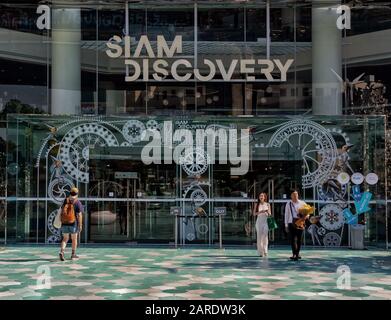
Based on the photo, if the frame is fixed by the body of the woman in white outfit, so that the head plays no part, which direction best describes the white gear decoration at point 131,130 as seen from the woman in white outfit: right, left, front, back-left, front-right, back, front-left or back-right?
back-right

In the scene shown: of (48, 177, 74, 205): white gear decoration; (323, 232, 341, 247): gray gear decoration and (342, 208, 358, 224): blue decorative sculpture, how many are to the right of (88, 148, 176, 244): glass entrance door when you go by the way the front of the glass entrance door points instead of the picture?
1

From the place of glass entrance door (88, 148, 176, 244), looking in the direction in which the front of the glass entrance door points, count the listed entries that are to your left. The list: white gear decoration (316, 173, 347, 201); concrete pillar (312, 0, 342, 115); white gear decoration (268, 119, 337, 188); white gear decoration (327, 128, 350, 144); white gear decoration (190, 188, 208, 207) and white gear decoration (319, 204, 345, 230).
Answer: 6

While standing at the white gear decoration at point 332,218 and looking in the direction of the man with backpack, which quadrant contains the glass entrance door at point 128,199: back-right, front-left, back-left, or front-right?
front-right

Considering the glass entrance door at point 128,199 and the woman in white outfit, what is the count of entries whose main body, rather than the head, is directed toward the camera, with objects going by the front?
2

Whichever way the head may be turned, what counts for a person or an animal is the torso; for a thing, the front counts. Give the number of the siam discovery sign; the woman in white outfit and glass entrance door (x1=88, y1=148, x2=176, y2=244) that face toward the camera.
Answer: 3

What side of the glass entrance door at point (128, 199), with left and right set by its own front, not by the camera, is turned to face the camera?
front

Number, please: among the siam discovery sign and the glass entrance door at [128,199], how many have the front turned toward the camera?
2

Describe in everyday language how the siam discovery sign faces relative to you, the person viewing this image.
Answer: facing the viewer

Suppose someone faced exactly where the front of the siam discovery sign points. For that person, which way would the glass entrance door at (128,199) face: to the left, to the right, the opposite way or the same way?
the same way

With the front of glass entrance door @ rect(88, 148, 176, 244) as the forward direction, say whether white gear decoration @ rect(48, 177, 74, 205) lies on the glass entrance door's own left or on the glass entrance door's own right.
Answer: on the glass entrance door's own right

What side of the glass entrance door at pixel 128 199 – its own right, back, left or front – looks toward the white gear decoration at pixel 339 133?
left

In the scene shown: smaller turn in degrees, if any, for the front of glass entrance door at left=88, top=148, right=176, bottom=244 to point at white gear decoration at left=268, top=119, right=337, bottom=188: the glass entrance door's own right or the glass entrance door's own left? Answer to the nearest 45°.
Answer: approximately 90° to the glass entrance door's own left

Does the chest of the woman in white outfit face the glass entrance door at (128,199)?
no

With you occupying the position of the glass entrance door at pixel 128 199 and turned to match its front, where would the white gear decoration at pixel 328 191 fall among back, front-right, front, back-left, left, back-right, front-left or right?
left

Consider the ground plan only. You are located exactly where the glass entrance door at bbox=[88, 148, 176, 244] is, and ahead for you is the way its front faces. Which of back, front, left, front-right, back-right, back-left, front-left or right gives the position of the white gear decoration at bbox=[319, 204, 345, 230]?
left

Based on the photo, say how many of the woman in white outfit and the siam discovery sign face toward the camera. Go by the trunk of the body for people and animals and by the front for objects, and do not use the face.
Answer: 2

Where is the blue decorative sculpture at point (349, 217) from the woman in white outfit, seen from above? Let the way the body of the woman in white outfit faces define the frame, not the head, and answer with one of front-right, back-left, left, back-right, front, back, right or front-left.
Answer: back-left

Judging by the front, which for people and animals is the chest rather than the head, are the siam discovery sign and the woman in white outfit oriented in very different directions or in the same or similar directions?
same or similar directions
